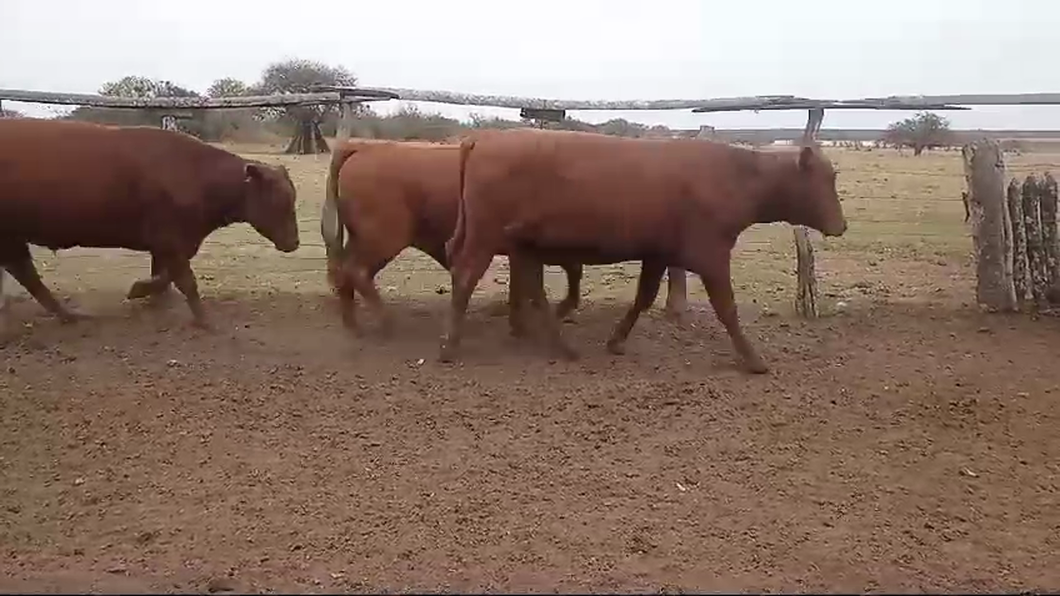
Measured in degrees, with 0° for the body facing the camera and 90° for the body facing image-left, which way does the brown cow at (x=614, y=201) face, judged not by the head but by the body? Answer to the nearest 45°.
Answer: approximately 270°

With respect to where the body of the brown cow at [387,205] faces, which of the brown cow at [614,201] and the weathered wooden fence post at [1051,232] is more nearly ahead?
the weathered wooden fence post

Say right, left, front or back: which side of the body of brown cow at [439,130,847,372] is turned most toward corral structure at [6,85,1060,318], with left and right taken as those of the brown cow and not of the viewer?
left

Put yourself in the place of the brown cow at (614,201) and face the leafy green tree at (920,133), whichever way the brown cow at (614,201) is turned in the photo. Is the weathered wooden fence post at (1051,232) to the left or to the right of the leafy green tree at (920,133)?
right

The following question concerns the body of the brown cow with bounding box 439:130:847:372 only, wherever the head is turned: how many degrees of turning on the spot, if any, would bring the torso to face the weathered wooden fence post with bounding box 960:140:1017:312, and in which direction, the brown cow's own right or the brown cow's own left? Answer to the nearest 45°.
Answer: approximately 45° to the brown cow's own left

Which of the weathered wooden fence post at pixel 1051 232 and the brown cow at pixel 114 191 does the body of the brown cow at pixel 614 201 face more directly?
the weathered wooden fence post

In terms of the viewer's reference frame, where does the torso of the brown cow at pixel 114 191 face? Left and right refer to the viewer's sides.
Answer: facing to the right of the viewer

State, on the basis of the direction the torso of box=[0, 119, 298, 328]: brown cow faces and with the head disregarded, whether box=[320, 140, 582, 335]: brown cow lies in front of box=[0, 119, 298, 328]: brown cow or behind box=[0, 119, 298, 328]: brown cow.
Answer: in front

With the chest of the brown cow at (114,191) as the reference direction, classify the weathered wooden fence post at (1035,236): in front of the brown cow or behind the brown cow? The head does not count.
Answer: in front

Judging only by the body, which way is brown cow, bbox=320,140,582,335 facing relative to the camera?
to the viewer's right

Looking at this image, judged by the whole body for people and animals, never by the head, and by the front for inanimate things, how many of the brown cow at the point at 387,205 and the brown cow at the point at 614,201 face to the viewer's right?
2
